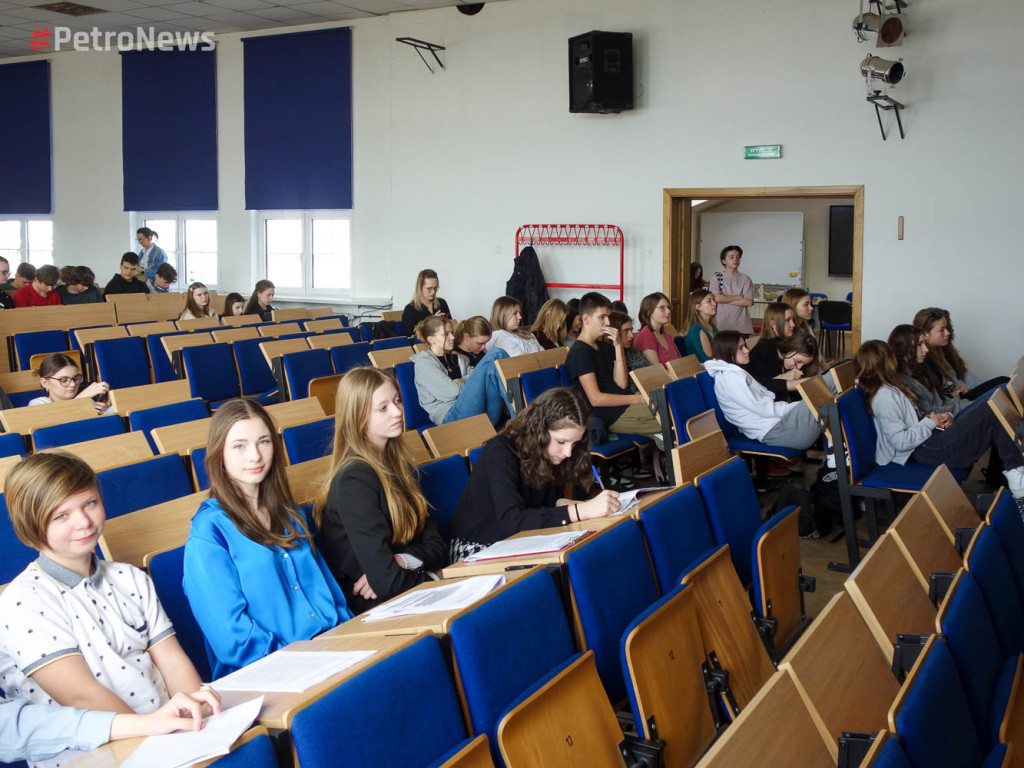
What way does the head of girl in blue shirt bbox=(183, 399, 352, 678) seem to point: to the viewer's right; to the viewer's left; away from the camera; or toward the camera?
toward the camera

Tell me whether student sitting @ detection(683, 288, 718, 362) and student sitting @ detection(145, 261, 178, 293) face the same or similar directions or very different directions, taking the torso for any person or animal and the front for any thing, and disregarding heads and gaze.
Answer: same or similar directions

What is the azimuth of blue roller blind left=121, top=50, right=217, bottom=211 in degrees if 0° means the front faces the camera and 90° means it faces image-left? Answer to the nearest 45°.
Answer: approximately 0°

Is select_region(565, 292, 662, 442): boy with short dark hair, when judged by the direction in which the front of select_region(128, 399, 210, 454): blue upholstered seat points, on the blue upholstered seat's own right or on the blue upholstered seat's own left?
on the blue upholstered seat's own left

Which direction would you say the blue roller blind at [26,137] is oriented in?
toward the camera

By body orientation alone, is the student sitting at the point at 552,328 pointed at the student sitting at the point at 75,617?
no
